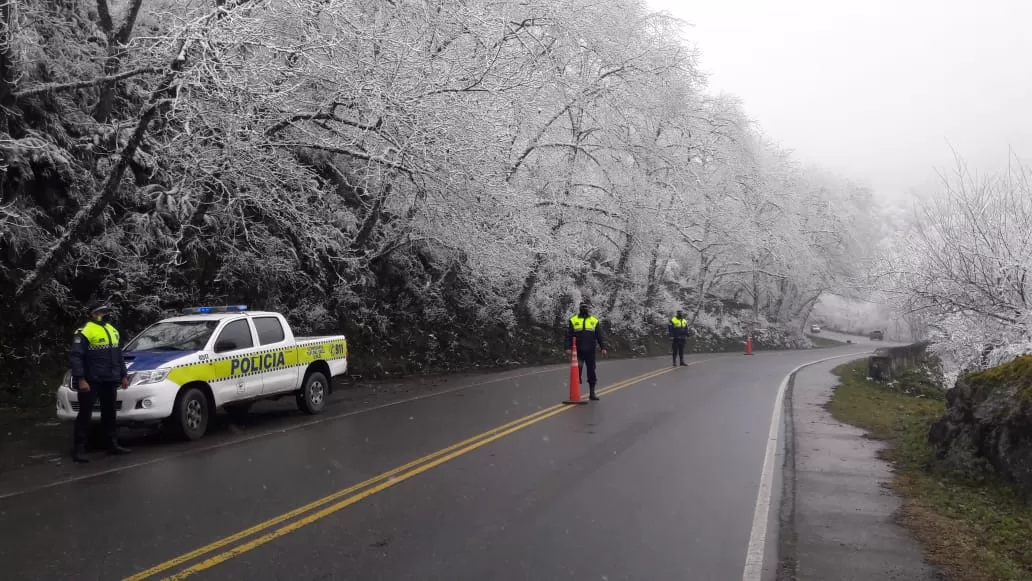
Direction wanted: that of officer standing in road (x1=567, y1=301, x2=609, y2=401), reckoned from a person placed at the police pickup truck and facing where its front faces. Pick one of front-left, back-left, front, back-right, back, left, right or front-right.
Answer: back-left

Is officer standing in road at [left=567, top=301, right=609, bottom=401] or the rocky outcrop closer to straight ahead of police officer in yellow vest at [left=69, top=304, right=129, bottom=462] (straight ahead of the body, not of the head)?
the rocky outcrop

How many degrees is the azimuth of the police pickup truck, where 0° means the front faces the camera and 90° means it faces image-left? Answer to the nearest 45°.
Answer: approximately 45°

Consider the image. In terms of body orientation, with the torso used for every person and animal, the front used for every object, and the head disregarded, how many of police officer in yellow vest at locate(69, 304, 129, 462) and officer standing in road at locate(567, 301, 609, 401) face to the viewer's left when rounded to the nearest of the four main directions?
0

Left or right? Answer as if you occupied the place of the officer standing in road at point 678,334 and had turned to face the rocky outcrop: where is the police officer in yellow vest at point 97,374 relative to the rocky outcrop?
right

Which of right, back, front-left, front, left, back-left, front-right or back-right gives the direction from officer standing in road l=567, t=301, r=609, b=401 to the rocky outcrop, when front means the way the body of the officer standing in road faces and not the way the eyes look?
front-left

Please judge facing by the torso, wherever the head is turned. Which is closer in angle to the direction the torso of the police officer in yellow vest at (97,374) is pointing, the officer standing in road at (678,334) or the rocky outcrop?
the rocky outcrop

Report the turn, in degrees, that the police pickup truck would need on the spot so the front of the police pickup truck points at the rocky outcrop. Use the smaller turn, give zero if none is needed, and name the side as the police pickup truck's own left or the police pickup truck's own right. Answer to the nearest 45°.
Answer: approximately 90° to the police pickup truck's own left

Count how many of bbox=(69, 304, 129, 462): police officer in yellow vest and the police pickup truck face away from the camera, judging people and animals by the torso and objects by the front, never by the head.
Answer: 0

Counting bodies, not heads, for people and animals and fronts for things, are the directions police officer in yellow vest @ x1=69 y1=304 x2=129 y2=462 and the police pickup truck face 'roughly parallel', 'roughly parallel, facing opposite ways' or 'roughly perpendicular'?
roughly perpendicular

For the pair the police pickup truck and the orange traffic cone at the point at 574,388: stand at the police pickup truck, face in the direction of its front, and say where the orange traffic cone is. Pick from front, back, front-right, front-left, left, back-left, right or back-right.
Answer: back-left

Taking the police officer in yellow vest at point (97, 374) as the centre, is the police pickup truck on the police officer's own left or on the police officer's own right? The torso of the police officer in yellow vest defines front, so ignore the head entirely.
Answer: on the police officer's own left

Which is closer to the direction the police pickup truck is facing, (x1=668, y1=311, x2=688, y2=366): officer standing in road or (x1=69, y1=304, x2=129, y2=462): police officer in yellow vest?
the police officer in yellow vest

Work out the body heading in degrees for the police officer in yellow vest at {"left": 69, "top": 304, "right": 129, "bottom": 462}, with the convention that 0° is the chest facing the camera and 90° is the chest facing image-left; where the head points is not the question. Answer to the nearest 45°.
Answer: approximately 315°
